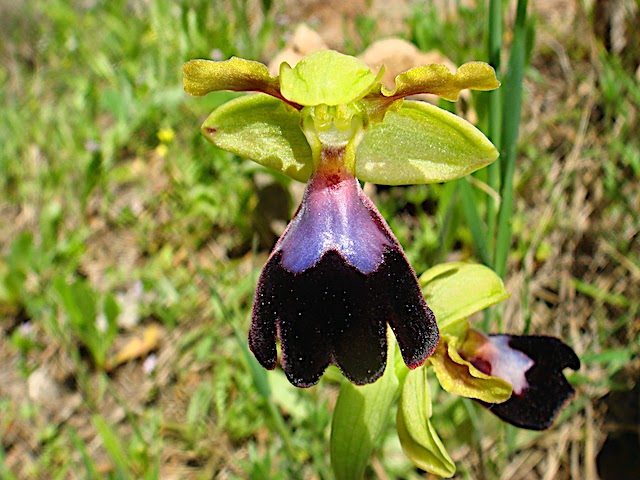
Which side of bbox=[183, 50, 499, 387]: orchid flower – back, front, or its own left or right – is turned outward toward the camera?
front

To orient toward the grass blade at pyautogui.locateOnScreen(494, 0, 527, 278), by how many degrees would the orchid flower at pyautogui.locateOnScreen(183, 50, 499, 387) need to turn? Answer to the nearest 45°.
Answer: approximately 135° to its left
